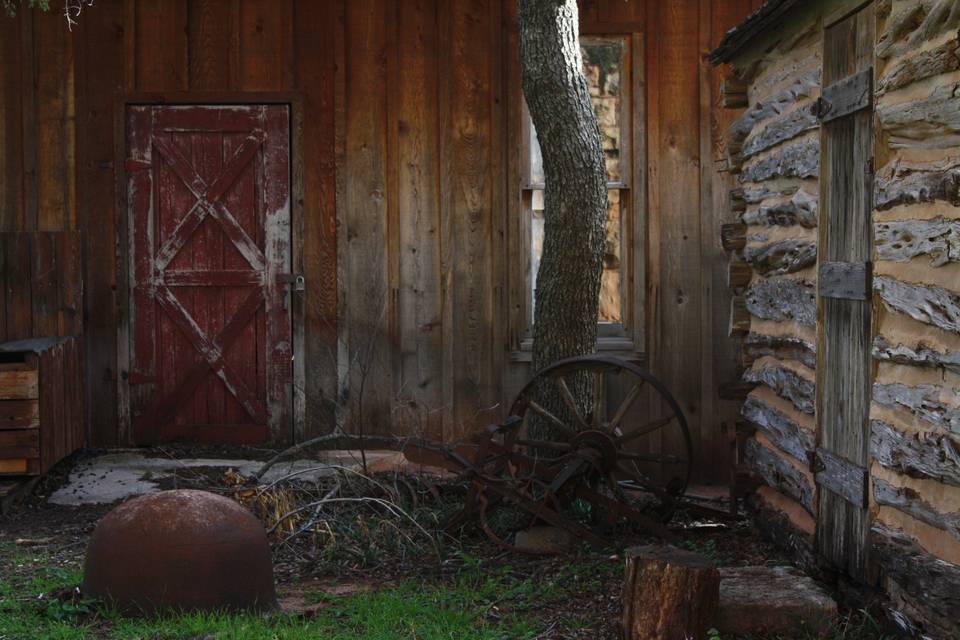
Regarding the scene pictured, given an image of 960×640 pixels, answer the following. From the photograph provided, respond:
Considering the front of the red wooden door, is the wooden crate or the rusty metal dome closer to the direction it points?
the rusty metal dome

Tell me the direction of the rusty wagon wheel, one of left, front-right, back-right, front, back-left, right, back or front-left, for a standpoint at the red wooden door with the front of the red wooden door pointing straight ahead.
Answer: front-left

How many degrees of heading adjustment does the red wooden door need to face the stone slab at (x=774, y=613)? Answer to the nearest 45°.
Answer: approximately 45° to its left

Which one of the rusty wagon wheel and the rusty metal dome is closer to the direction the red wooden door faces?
the rusty metal dome

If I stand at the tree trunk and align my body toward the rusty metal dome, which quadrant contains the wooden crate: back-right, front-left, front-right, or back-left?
front-right

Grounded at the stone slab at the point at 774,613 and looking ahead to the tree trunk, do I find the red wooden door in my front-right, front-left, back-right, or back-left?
front-left

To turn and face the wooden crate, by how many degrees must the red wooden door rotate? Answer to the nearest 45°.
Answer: approximately 45° to its right

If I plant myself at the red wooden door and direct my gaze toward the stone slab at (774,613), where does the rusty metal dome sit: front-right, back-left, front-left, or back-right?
front-right

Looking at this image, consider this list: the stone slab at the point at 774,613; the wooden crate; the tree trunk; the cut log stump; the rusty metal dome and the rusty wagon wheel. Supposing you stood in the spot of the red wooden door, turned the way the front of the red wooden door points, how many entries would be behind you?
0

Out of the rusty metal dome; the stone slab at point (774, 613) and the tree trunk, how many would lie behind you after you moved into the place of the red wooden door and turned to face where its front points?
0

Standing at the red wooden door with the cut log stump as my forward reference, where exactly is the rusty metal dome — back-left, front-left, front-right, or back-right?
front-right

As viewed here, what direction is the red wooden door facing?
toward the camera

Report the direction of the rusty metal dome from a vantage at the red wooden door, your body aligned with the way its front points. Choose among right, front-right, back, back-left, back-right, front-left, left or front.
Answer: front

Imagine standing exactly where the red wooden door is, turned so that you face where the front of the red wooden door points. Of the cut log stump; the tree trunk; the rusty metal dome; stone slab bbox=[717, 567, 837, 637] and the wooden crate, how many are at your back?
0

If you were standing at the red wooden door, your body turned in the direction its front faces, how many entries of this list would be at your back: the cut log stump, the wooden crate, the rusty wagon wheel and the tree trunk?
0

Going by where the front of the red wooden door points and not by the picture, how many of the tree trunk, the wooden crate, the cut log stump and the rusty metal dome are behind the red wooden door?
0

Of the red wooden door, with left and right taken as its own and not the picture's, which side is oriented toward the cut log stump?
front
